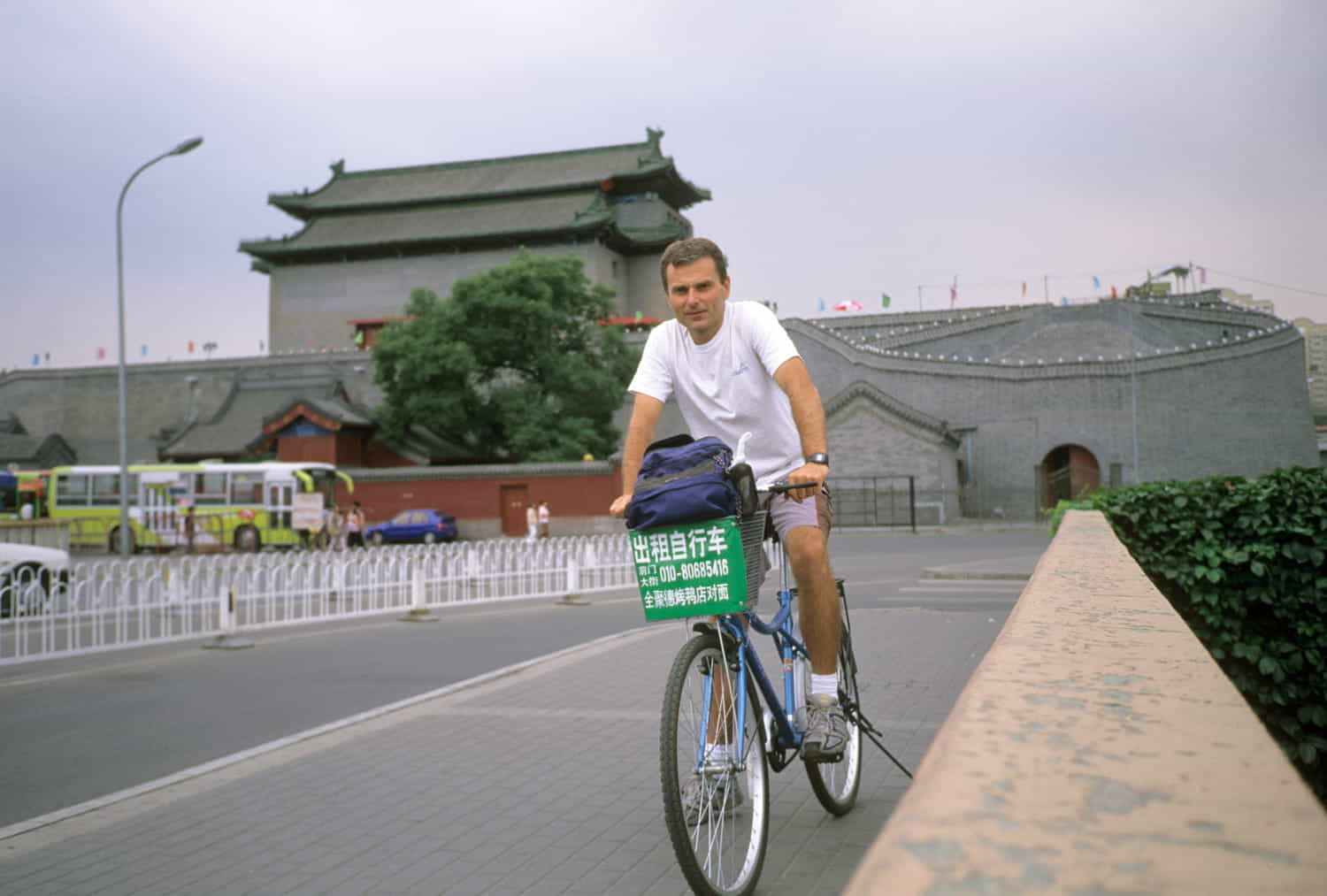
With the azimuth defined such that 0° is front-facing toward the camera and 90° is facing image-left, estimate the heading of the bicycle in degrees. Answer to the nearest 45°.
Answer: approximately 45°

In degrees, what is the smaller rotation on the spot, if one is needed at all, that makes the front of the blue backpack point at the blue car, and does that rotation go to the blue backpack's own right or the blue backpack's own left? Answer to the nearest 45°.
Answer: approximately 180°

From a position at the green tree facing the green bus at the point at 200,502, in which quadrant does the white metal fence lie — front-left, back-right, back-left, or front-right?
front-left

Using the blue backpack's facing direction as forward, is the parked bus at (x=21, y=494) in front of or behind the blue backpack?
behind

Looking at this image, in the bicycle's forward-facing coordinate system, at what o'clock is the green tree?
The green tree is roughly at 4 o'clock from the bicycle.

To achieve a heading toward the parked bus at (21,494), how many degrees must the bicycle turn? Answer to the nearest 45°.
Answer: approximately 90° to its right

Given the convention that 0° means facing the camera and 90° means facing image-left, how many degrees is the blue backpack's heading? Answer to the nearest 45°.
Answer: approximately 0°

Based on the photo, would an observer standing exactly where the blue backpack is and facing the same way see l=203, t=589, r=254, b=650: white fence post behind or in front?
behind

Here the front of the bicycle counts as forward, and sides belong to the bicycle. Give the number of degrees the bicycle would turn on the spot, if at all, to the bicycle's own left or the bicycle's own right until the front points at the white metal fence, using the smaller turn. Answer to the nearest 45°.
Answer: approximately 90° to the bicycle's own right

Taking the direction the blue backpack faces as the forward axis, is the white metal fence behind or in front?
behind

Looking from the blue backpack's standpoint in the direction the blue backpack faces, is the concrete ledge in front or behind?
in front

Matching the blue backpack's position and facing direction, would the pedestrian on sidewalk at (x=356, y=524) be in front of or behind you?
behind

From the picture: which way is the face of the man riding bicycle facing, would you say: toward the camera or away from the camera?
toward the camera

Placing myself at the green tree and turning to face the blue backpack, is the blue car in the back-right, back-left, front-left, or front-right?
front-right
